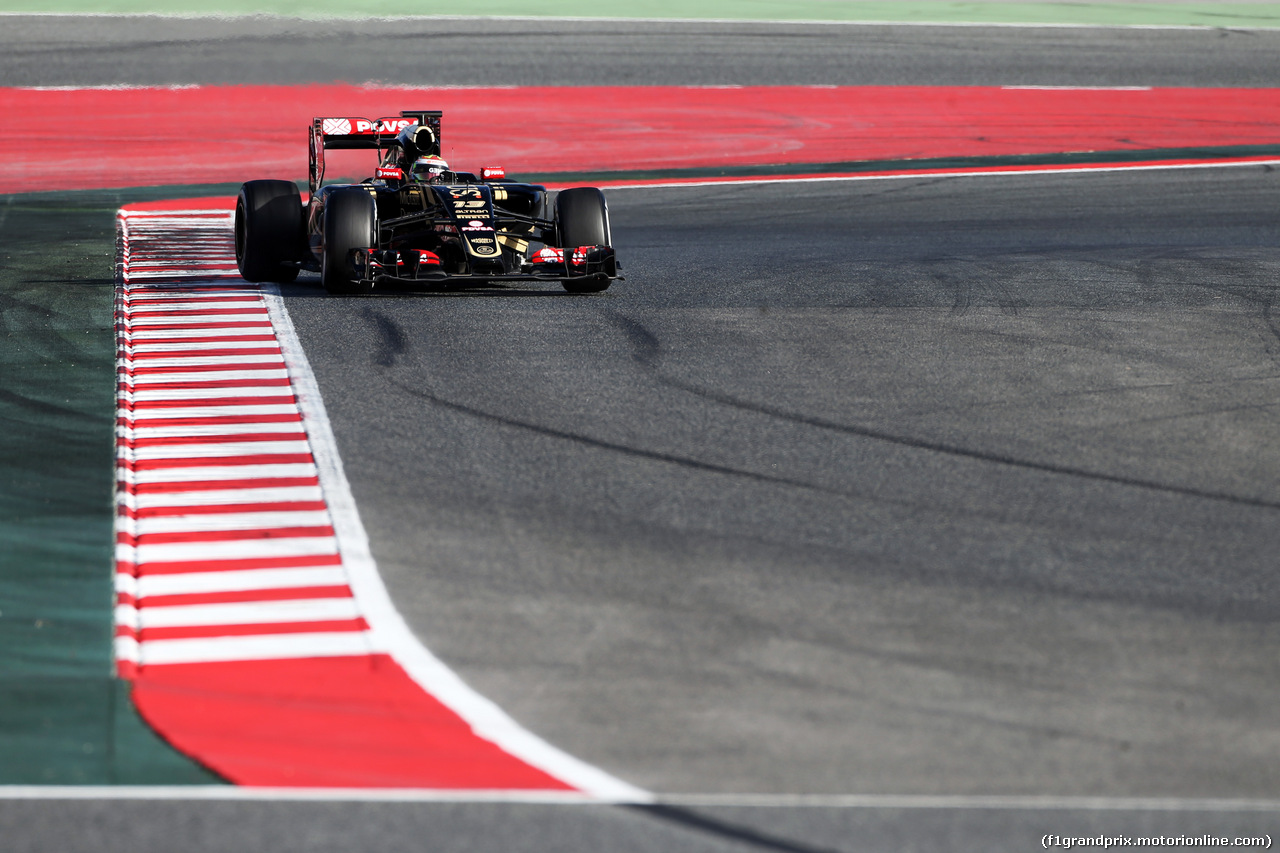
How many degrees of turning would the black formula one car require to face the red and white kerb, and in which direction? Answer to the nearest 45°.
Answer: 0° — it already faces it

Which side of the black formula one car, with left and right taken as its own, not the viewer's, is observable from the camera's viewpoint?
front
